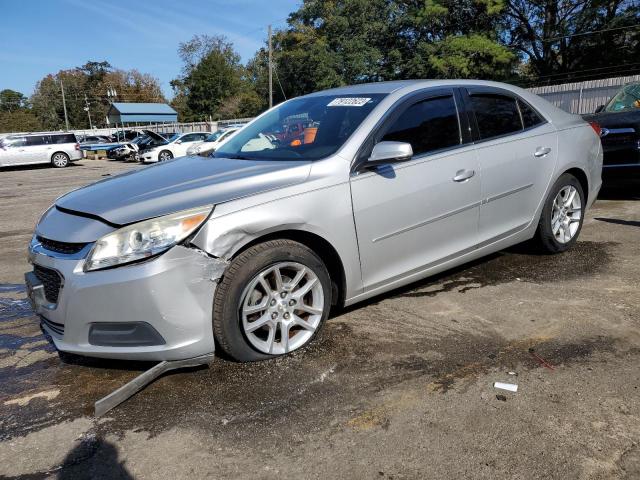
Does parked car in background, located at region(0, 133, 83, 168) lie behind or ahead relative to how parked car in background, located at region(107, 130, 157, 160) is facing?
ahead

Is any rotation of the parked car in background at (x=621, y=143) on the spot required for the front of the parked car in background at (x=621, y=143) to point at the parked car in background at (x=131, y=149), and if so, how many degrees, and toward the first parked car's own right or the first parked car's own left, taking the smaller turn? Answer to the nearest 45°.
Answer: approximately 45° to the first parked car's own right

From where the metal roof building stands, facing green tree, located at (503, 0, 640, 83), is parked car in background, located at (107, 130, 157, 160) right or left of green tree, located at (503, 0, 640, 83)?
right

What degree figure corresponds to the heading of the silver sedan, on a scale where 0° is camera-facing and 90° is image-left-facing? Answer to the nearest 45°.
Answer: approximately 45°
